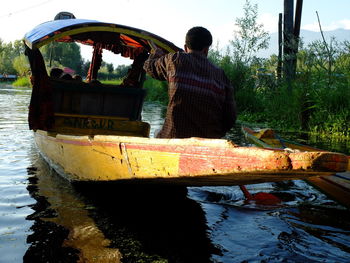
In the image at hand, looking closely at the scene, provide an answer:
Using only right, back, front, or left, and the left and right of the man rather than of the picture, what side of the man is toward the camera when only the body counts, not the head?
back

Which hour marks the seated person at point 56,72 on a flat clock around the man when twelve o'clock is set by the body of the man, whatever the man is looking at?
The seated person is roughly at 11 o'clock from the man.

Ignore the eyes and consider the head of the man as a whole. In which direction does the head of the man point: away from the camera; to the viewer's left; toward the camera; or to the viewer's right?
away from the camera

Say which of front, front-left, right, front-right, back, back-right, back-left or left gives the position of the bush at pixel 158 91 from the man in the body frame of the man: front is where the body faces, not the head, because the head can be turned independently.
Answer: front

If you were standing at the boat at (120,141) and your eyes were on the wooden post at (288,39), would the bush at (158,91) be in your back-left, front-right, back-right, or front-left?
front-left

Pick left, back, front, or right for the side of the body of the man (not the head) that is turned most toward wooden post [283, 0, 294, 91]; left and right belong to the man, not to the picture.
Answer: front

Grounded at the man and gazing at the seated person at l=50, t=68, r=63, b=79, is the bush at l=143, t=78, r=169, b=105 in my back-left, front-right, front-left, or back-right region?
front-right
